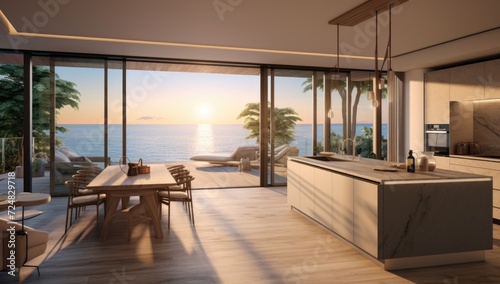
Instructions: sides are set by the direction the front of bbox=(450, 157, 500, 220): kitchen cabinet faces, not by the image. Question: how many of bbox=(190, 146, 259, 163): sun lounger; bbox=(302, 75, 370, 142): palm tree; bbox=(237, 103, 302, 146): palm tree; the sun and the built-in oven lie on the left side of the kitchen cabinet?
0

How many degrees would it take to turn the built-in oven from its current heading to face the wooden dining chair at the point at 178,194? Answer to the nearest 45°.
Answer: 0° — it already faces it

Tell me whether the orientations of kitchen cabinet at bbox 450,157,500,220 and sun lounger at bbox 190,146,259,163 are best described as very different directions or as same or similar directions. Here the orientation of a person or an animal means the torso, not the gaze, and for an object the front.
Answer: same or similar directions

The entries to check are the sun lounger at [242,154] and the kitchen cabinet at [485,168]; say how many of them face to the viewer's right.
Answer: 0

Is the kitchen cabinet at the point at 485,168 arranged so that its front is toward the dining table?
yes

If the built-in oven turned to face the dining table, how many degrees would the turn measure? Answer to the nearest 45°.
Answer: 0° — it already faces it

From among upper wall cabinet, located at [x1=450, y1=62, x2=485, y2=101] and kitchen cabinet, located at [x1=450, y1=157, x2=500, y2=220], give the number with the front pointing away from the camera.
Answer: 0

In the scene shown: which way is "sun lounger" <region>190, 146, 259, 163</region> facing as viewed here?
to the viewer's left

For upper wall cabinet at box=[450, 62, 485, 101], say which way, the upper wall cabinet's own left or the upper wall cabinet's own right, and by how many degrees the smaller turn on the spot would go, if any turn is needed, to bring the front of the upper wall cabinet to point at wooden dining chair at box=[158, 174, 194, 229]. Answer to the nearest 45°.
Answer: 0° — it already faces it

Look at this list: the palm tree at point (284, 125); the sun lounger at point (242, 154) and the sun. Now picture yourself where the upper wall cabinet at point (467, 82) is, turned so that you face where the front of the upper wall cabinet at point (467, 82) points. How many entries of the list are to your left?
0

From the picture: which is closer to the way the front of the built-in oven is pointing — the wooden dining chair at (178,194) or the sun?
the wooden dining chair

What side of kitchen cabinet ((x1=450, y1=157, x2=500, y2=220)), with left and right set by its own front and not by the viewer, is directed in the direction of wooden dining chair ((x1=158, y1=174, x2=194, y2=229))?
front

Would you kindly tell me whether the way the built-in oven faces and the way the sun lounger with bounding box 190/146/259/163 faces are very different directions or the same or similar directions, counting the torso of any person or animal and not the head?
same or similar directions

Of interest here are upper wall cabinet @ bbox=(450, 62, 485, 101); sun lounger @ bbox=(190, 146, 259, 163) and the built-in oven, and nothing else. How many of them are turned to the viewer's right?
0

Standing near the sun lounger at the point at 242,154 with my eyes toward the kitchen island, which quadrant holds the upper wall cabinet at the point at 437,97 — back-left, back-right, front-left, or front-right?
front-left

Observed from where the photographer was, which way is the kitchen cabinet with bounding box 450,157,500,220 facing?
facing the viewer and to the left of the viewer

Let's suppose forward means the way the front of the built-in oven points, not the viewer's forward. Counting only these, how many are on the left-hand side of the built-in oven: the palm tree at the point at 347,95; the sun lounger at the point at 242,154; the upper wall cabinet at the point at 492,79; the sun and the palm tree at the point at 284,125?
1
